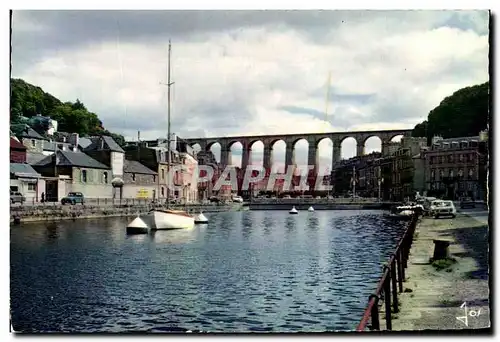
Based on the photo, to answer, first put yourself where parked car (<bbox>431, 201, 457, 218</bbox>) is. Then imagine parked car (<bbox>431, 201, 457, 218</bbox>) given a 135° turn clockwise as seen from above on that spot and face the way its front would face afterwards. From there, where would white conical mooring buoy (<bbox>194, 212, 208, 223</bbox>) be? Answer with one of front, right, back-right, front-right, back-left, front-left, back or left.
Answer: front-left

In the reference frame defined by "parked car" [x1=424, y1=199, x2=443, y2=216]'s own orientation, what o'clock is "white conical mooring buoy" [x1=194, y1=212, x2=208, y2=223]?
The white conical mooring buoy is roughly at 3 o'clock from the parked car.

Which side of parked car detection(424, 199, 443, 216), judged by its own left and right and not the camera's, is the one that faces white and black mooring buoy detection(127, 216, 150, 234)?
right

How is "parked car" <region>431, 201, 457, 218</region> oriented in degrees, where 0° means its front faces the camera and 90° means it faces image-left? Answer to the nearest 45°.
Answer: approximately 45°
